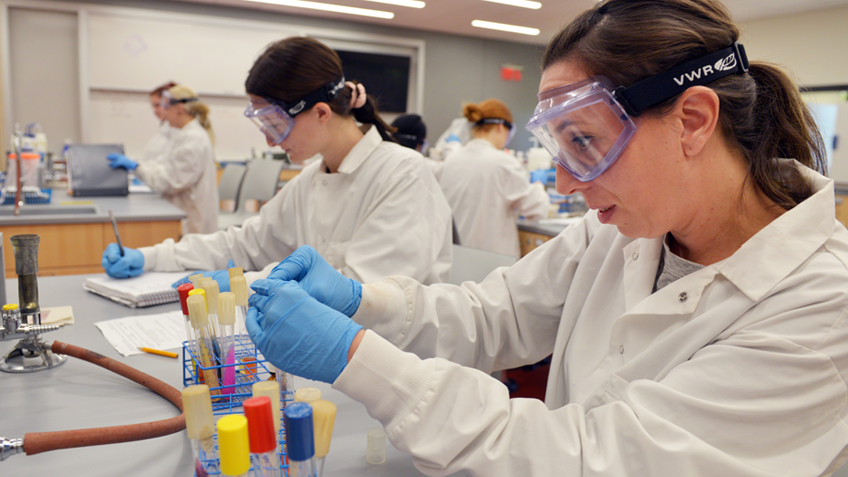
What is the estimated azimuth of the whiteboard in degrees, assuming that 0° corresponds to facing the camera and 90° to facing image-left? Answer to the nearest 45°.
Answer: approximately 0°

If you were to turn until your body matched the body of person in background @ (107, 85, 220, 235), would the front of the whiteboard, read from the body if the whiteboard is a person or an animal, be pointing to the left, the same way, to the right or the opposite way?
to the left

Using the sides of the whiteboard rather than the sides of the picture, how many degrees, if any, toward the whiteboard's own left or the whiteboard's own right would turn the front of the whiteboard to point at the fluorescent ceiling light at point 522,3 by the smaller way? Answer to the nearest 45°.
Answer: approximately 90° to the whiteboard's own left

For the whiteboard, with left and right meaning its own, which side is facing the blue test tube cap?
front

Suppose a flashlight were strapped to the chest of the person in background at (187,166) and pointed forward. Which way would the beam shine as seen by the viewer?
to the viewer's left

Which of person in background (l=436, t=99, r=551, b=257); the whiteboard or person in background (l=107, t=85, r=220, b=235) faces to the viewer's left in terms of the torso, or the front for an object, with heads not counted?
person in background (l=107, t=85, r=220, b=235)

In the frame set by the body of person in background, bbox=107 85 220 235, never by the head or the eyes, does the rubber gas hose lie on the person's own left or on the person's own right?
on the person's own left

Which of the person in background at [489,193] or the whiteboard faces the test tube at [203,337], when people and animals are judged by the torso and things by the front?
the whiteboard

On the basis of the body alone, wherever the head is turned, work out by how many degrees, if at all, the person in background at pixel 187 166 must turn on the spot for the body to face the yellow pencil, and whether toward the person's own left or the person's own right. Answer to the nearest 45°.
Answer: approximately 90° to the person's own left

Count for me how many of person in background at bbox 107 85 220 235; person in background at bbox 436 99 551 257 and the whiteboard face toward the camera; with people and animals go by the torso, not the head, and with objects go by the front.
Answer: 1

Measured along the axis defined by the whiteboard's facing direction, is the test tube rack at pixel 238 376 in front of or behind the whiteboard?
in front

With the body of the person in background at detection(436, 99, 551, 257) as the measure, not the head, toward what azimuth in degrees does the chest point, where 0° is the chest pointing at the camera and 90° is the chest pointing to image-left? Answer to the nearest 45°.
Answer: approximately 225°

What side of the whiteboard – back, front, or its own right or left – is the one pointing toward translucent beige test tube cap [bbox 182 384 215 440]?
front

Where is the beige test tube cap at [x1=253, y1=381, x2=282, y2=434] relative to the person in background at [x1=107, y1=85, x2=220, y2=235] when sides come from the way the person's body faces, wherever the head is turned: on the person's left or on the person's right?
on the person's left

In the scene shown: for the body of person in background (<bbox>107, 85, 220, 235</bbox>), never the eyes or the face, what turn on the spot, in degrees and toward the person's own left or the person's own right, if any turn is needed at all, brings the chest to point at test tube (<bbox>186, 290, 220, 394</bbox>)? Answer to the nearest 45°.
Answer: approximately 90° to the person's own left

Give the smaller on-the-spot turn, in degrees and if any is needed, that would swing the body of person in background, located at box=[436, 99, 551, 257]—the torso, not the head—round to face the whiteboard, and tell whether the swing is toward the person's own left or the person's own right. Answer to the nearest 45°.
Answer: approximately 90° to the person's own left

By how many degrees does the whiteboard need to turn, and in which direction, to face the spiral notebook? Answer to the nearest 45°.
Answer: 0° — it already faces it

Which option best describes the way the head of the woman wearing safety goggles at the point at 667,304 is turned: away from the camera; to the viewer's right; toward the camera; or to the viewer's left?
to the viewer's left
